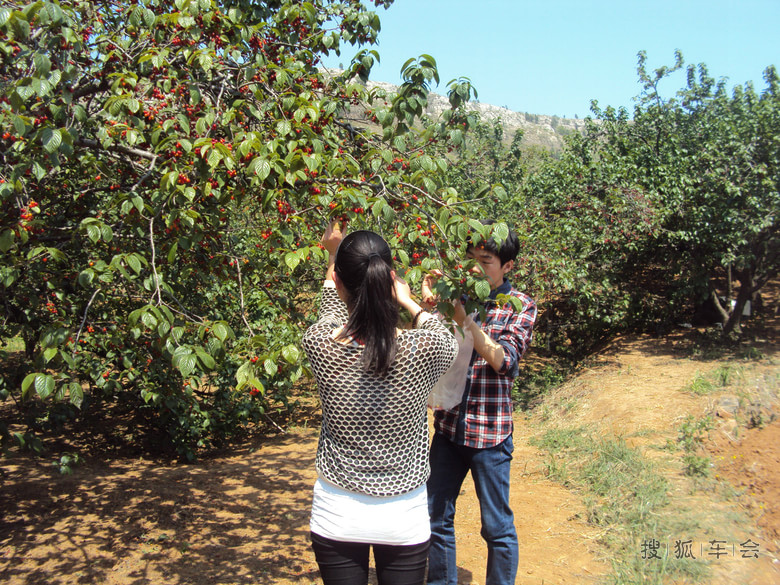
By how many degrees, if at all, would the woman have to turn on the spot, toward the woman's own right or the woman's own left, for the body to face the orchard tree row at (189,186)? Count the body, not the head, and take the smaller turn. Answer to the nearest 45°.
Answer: approximately 45° to the woman's own left

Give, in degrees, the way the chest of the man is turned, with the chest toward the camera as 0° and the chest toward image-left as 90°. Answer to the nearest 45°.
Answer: approximately 45°

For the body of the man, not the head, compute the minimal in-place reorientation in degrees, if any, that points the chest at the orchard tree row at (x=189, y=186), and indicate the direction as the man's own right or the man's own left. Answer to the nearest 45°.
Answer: approximately 45° to the man's own right

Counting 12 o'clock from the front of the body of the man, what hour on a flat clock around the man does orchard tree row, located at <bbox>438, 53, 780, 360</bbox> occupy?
The orchard tree row is roughly at 5 o'clock from the man.

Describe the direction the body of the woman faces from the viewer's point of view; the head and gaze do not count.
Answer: away from the camera

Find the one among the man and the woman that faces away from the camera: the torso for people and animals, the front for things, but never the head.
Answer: the woman

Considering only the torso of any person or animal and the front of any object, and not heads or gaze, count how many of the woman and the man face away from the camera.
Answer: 1

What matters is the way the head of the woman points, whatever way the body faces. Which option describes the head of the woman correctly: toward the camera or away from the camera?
away from the camera
